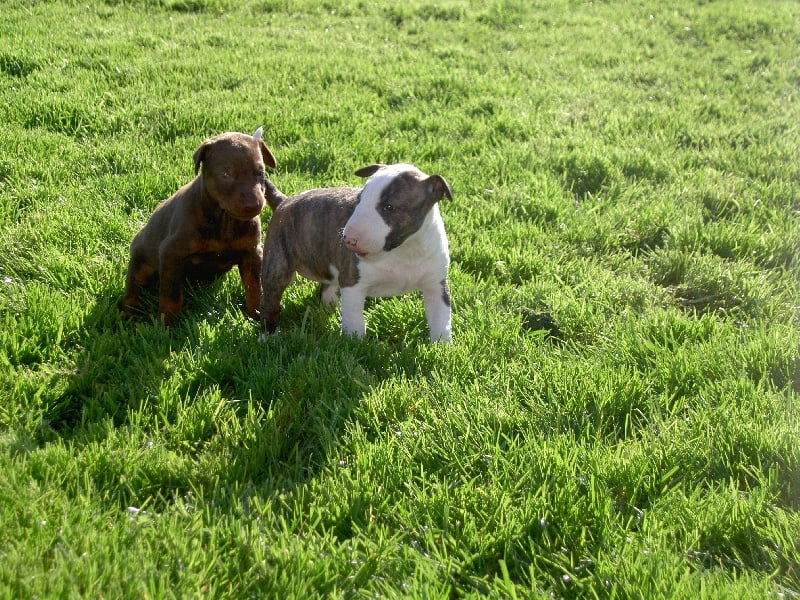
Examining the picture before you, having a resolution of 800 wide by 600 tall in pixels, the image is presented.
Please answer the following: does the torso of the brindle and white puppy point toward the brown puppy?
no

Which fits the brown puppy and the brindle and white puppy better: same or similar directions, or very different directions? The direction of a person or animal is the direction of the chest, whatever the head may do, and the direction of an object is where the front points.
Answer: same or similar directions

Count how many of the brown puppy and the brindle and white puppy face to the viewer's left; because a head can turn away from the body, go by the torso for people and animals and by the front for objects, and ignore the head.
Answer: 0

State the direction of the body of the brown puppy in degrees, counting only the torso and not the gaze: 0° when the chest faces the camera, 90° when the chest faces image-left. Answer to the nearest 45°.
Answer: approximately 315°
